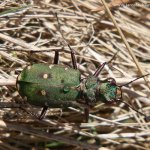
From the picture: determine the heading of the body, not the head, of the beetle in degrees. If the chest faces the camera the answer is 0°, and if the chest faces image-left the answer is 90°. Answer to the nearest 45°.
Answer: approximately 270°
